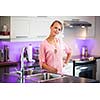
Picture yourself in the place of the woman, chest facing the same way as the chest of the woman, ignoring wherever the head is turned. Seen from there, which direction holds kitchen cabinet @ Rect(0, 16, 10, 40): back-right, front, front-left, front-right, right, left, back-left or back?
back-right

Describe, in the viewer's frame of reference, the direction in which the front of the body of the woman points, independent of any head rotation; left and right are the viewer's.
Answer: facing the viewer and to the right of the viewer
